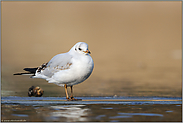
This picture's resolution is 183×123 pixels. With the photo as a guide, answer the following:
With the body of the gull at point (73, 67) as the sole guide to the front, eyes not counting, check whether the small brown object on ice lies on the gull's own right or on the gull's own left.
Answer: on the gull's own left

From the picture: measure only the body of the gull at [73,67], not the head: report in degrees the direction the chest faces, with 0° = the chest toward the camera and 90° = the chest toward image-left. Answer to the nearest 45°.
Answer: approximately 270°
